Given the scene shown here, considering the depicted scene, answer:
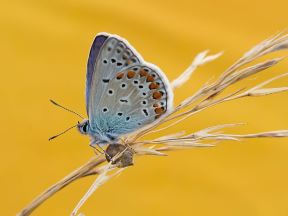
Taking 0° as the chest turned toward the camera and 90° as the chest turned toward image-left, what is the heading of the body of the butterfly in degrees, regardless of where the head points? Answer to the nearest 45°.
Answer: approximately 90°
